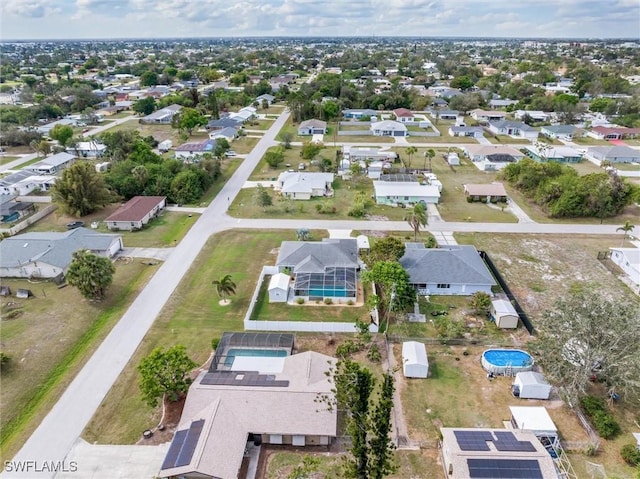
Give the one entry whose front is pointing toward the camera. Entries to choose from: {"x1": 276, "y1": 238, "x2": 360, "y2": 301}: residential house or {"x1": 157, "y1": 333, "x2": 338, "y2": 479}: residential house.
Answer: {"x1": 157, "y1": 333, "x2": 338, "y2": 479}: residential house

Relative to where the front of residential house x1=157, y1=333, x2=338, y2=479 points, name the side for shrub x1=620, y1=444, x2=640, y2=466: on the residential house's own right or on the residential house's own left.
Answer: on the residential house's own left

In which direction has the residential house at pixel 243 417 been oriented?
toward the camera

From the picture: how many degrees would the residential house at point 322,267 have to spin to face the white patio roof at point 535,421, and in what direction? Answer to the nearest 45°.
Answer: approximately 135° to its right

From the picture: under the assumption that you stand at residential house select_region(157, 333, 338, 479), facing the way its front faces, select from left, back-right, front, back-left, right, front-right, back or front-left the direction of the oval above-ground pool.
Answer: left

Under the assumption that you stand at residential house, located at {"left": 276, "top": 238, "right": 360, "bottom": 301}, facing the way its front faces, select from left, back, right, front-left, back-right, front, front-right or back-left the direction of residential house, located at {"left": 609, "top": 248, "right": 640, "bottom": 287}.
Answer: right

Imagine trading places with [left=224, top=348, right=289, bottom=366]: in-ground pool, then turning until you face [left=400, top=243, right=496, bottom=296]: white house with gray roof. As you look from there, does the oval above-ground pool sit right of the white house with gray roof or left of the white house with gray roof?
right

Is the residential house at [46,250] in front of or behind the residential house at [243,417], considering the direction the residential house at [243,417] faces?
behind

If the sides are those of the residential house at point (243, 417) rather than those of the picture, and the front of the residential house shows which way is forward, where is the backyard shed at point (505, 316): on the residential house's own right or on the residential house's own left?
on the residential house's own left

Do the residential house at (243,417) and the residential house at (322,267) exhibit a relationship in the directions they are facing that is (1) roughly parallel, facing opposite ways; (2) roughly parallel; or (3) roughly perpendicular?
roughly parallel, facing opposite ways

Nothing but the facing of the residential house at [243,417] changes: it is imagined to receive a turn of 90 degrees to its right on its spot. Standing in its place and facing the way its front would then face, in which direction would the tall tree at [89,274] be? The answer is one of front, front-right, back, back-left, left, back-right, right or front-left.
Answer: front-right

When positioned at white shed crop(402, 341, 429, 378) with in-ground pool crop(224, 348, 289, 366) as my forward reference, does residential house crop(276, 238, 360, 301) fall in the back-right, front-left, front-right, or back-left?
front-right

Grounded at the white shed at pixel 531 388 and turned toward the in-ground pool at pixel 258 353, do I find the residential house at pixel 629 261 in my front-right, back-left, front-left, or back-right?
back-right

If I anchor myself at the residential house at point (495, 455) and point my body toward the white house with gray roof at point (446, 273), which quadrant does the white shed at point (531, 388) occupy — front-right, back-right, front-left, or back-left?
front-right

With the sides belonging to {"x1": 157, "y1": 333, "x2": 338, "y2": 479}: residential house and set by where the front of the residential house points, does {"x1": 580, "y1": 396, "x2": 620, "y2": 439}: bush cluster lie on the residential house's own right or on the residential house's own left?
on the residential house's own left

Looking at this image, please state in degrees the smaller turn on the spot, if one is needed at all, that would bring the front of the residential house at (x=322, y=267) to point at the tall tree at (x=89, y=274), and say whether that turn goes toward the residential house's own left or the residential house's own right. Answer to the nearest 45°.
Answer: approximately 90° to the residential house's own left

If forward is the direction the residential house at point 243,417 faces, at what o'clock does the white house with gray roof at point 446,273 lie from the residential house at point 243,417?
The white house with gray roof is roughly at 8 o'clock from the residential house.

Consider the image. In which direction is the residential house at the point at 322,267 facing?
away from the camera

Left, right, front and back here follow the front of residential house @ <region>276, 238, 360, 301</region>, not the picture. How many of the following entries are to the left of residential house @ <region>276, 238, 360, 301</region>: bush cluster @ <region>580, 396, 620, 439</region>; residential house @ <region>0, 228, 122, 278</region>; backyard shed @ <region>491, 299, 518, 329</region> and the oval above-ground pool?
1

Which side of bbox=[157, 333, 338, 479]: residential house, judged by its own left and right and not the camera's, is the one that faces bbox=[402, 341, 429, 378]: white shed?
left

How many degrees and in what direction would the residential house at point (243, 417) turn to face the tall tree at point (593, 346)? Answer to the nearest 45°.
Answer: approximately 90° to its left
